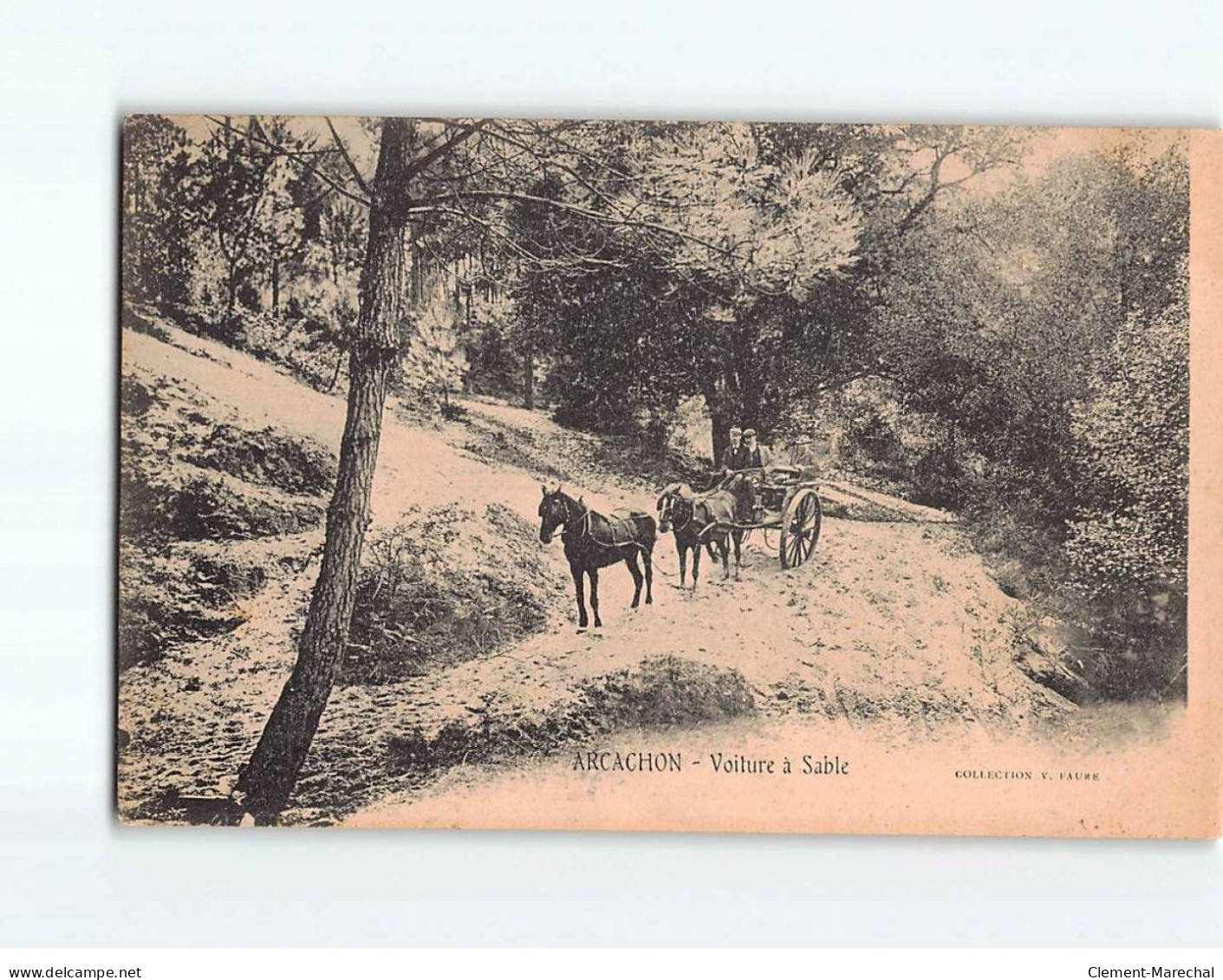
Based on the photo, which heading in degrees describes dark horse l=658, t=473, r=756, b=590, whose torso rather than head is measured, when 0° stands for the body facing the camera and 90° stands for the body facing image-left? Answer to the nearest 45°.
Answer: approximately 45°

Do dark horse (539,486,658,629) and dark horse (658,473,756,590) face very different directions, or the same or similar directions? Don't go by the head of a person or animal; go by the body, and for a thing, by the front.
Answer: same or similar directions

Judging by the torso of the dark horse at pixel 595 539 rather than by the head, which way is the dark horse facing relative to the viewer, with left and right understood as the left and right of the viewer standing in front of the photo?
facing the viewer and to the left of the viewer

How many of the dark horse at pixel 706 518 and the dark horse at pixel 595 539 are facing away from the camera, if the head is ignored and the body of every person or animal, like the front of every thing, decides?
0

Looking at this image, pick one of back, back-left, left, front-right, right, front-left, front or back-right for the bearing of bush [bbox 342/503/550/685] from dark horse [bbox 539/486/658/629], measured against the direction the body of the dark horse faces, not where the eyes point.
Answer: front-right
